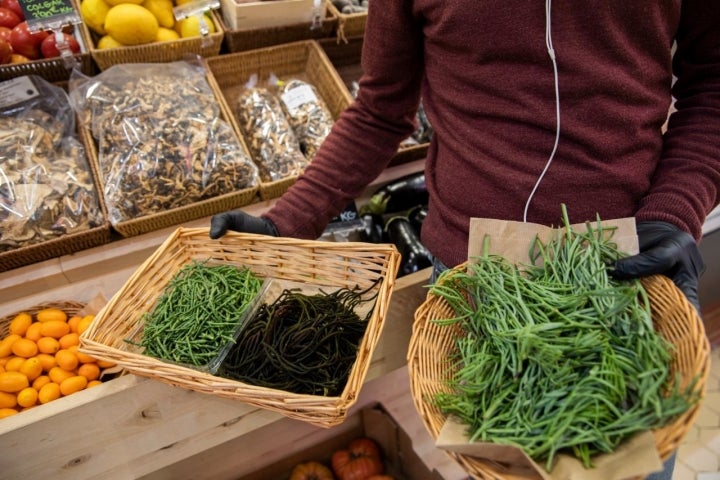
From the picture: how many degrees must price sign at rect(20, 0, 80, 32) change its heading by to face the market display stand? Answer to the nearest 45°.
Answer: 0° — it already faces it

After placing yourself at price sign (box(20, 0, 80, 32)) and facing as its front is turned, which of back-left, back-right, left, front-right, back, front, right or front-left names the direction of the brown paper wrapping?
front

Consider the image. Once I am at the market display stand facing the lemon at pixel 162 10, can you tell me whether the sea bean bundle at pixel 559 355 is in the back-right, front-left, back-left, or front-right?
back-right

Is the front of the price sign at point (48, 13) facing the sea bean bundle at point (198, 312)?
yes

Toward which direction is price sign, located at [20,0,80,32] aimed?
toward the camera

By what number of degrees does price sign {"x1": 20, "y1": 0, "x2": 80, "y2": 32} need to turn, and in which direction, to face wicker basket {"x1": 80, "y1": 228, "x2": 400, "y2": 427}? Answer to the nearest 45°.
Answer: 0° — it already faces it
